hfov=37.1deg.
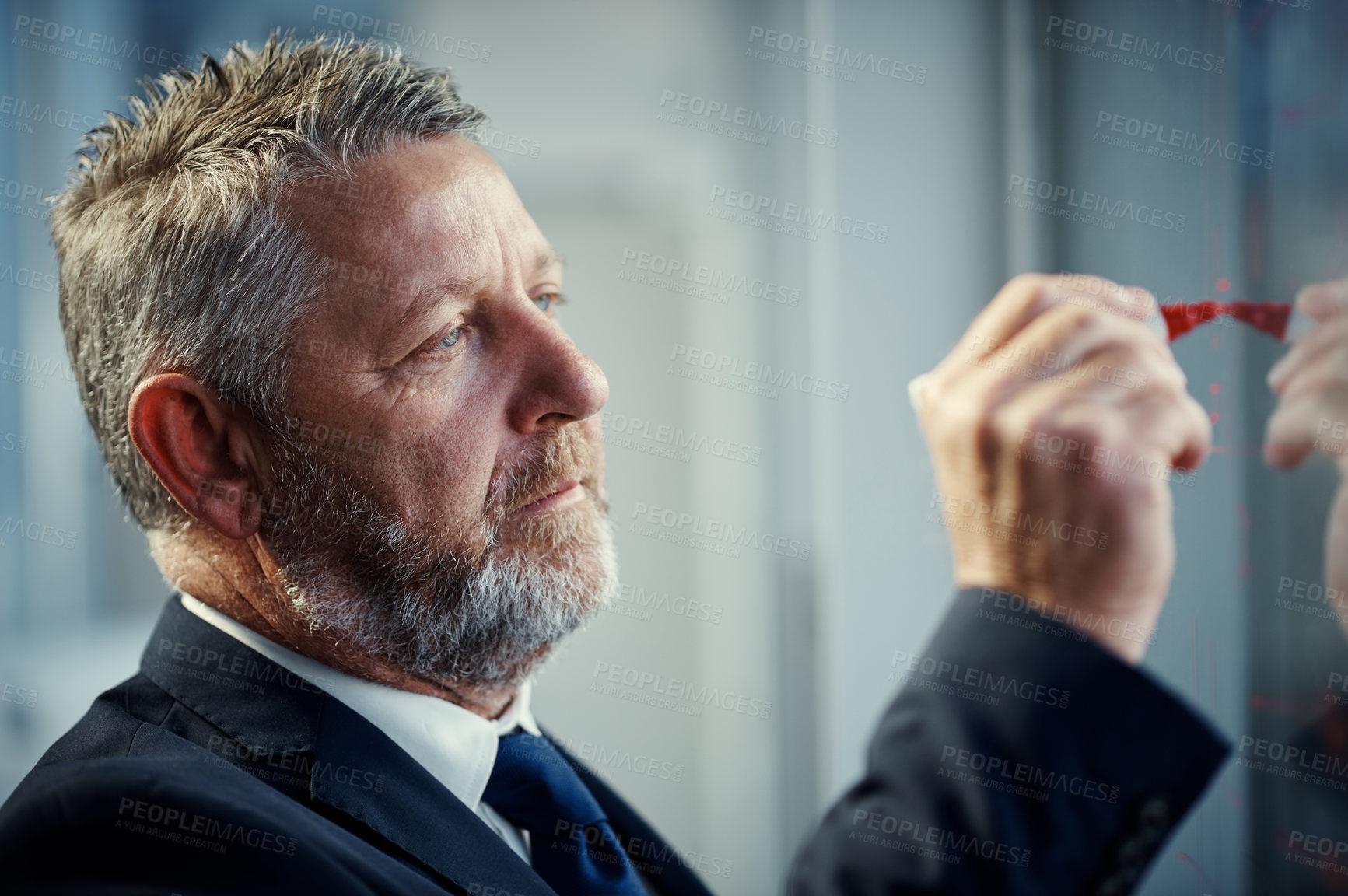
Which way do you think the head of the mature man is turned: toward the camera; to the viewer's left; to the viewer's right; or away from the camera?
to the viewer's right

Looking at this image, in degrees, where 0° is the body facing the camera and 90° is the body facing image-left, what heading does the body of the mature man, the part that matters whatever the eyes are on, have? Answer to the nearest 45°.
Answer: approximately 315°
